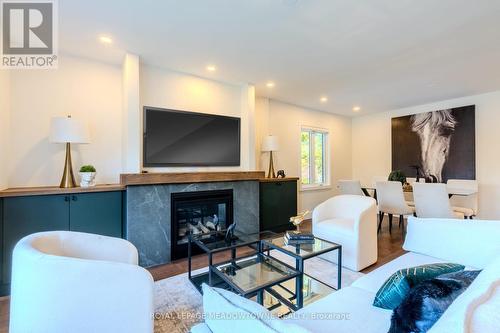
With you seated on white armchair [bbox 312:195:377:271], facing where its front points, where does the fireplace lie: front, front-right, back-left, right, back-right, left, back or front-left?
front-right

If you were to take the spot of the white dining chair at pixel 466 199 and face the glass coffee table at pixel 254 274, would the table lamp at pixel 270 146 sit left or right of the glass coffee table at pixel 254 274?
right

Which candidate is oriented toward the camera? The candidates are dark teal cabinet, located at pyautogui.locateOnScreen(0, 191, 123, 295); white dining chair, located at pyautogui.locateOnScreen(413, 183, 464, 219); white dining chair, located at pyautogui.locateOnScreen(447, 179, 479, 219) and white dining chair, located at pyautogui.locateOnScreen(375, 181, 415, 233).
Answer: the dark teal cabinet

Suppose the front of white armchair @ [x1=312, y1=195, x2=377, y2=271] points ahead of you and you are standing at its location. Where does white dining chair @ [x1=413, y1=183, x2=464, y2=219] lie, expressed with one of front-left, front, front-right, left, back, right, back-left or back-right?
back

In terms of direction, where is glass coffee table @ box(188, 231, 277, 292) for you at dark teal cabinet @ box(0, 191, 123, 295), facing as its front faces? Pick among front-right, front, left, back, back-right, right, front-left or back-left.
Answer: front-left

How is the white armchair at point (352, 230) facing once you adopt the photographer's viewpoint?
facing the viewer and to the left of the viewer

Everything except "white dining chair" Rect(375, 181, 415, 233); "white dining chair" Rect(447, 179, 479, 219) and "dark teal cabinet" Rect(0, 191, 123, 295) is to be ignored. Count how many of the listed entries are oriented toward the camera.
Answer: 1

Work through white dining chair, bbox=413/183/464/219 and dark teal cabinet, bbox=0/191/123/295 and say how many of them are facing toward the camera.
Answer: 1

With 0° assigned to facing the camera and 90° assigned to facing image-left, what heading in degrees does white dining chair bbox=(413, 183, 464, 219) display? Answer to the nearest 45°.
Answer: approximately 225°

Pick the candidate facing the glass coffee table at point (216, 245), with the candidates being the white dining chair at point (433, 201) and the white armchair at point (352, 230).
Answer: the white armchair

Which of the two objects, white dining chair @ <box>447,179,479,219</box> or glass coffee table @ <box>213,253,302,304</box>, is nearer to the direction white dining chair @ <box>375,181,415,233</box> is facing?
the white dining chair

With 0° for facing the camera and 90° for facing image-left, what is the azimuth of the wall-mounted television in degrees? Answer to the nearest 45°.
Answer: approximately 315°

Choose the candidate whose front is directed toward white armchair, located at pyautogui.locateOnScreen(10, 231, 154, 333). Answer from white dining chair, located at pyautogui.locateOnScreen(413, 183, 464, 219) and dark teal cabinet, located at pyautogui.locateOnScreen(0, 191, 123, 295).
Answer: the dark teal cabinet
